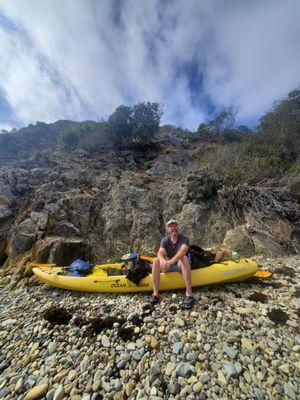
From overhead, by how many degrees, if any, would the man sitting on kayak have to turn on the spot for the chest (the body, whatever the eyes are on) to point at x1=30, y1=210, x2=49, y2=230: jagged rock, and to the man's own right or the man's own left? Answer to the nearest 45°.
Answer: approximately 135° to the man's own right

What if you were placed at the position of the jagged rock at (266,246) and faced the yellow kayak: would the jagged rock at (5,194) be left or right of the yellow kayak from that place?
right

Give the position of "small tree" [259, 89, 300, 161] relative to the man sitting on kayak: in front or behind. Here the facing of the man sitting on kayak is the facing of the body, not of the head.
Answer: behind

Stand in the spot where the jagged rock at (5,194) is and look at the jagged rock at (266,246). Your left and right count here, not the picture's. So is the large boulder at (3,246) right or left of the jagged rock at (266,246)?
right

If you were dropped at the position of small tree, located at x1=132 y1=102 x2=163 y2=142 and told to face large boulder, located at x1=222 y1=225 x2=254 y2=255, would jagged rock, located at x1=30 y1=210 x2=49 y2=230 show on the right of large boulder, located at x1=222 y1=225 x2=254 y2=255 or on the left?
right

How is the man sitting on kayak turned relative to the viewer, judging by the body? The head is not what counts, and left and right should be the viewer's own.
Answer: facing the viewer
